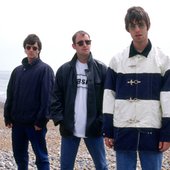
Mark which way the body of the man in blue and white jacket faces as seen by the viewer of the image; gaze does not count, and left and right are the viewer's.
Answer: facing the viewer

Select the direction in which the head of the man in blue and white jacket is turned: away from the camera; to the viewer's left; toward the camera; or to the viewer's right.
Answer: toward the camera

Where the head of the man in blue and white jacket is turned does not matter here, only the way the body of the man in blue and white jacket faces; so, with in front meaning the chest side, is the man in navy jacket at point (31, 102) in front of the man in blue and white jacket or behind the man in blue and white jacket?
behind

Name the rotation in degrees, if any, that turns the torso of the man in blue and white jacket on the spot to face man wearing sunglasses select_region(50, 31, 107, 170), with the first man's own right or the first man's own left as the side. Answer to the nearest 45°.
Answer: approximately 135° to the first man's own right

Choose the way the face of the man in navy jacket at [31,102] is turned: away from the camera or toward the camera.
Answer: toward the camera
